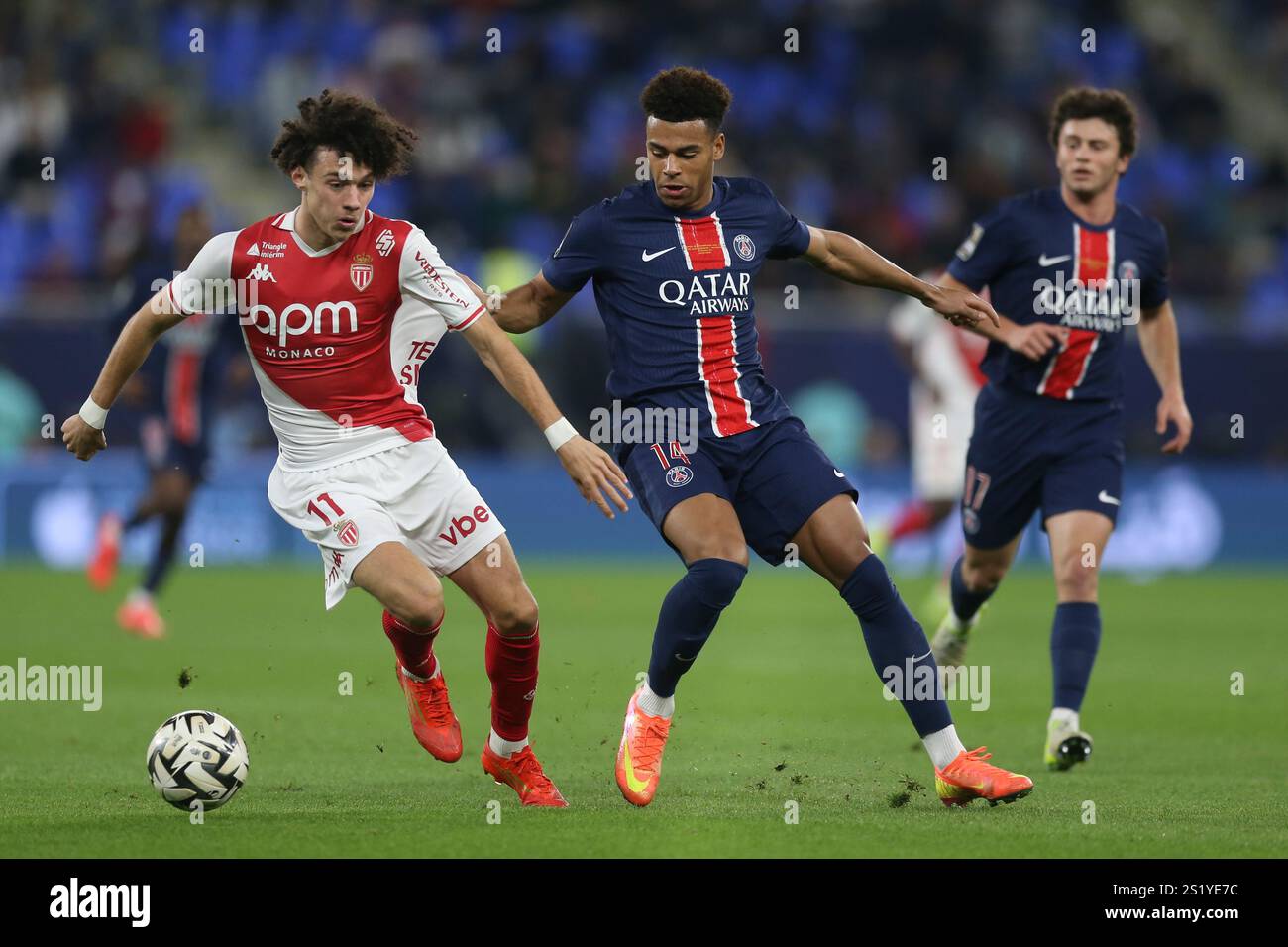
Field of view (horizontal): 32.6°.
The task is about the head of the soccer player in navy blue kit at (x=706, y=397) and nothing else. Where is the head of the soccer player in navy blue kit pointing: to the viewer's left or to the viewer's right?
to the viewer's left

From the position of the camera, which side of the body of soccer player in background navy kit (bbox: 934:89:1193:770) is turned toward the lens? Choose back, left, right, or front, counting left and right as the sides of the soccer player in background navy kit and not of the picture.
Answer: front

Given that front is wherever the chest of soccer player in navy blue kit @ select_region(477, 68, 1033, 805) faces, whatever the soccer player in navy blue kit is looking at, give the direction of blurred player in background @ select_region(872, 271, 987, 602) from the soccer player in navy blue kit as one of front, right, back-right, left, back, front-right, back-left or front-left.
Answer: back

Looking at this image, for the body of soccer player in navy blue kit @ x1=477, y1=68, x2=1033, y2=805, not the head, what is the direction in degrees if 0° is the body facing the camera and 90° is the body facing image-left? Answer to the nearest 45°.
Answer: approximately 0°

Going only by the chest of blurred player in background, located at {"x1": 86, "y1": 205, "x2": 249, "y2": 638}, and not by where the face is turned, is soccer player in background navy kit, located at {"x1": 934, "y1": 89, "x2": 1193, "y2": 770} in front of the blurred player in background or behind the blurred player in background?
in front

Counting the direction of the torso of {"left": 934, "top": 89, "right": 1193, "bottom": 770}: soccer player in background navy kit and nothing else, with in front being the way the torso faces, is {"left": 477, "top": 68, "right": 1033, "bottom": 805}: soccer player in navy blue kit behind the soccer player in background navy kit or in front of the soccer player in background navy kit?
in front

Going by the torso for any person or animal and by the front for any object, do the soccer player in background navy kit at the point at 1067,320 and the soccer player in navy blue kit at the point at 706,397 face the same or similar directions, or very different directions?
same or similar directions

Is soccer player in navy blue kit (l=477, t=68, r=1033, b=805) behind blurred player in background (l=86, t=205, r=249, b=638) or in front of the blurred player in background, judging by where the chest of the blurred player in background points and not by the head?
in front

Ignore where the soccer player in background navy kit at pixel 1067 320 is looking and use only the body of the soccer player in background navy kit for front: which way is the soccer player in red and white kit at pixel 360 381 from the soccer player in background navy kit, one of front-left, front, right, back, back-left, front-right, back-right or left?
front-right

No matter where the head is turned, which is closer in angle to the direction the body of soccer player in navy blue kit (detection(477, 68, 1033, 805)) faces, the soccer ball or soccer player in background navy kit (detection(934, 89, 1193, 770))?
the soccer ball

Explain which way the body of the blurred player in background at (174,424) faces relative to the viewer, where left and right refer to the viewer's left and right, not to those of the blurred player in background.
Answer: facing the viewer and to the right of the viewer

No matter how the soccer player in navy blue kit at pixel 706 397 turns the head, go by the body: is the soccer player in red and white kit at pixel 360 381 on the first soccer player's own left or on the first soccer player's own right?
on the first soccer player's own right

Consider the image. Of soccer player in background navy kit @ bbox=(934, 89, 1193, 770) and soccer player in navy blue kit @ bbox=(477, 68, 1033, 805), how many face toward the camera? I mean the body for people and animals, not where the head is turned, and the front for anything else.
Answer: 2
